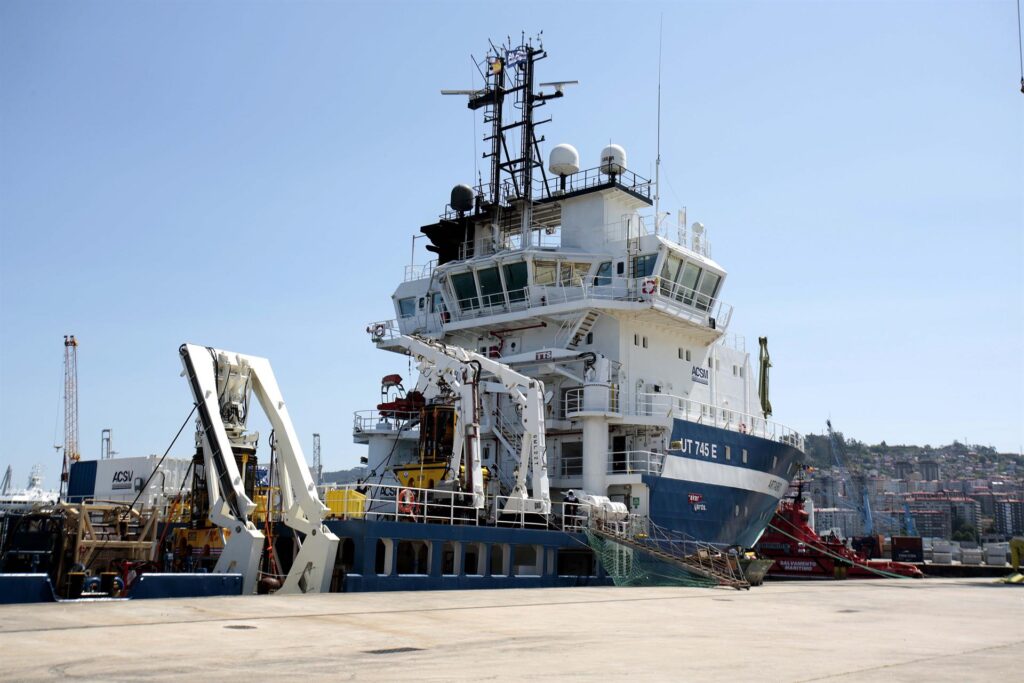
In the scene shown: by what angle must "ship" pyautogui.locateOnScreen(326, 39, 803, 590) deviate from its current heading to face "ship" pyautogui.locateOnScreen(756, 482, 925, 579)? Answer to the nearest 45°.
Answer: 0° — it already faces it

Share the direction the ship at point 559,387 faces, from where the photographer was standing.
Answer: facing away from the viewer and to the right of the viewer

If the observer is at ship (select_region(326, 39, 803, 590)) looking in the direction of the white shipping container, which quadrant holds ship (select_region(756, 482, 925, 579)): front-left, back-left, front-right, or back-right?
back-right

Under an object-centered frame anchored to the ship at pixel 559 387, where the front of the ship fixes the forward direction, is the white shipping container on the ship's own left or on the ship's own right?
on the ship's own left

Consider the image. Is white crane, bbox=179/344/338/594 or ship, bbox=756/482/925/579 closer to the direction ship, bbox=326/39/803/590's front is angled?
the ship
